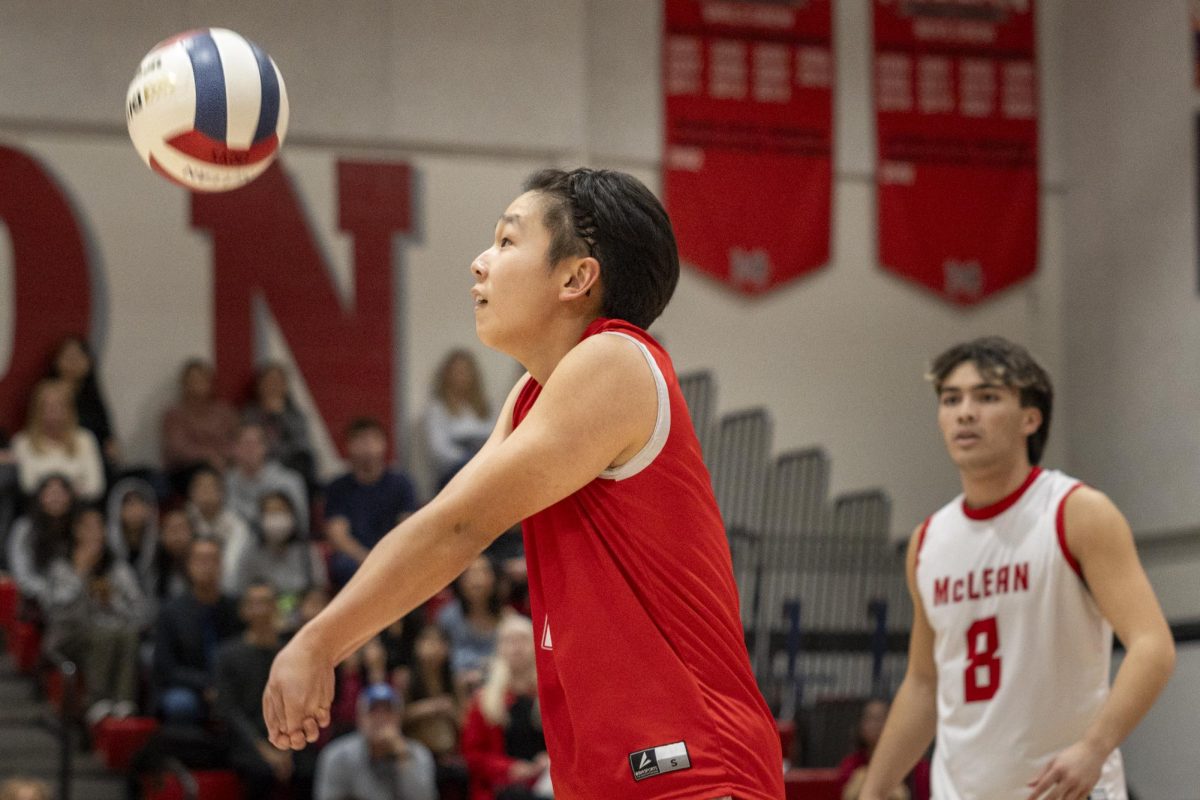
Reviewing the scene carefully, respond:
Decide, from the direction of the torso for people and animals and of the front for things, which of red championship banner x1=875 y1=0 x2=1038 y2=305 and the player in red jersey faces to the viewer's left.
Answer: the player in red jersey

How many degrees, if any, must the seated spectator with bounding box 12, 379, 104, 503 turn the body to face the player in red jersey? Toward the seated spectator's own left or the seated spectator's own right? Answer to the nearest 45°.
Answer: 0° — they already face them

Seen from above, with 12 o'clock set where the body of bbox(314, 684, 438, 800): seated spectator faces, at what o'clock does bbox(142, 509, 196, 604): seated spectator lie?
bbox(142, 509, 196, 604): seated spectator is roughly at 5 o'clock from bbox(314, 684, 438, 800): seated spectator.

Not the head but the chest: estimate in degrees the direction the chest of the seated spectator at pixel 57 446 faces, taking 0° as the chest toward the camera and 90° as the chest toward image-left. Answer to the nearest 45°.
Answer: approximately 0°

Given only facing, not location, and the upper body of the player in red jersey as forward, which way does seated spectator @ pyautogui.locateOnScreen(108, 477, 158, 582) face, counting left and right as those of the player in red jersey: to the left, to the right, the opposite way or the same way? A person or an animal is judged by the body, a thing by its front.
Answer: to the left

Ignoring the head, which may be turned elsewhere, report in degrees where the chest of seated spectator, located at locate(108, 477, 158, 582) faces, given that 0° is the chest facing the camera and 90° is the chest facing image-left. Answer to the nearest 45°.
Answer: approximately 0°

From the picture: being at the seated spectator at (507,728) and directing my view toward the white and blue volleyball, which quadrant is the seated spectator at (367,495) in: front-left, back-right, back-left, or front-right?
back-right

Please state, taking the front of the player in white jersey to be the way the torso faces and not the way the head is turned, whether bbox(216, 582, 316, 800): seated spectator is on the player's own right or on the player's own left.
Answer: on the player's own right

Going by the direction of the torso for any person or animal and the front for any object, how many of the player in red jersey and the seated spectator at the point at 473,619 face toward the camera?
1
